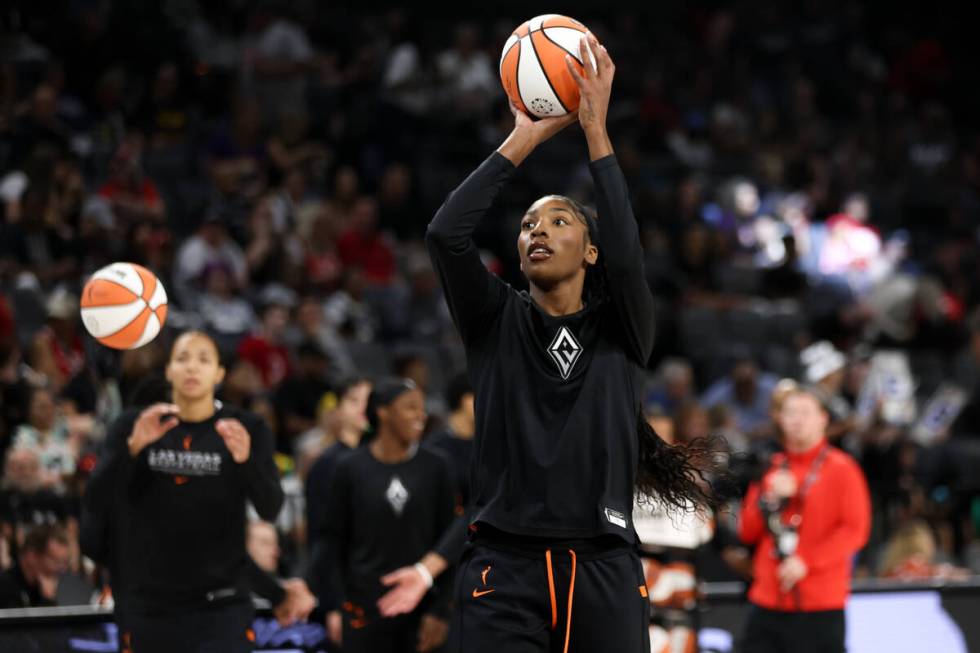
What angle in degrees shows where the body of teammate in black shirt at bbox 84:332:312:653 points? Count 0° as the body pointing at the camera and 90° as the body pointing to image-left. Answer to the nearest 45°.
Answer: approximately 0°

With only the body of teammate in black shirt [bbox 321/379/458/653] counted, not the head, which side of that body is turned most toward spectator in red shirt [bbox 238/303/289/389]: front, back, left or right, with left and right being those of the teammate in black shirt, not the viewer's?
back

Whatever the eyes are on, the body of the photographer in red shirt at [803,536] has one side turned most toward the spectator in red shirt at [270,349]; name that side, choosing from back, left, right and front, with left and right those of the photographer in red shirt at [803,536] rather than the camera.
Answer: right

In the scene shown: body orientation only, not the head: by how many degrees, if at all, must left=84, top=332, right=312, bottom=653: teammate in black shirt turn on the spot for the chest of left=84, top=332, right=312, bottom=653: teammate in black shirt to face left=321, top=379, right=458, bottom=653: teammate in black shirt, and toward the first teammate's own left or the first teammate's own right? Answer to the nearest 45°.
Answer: approximately 135° to the first teammate's own left

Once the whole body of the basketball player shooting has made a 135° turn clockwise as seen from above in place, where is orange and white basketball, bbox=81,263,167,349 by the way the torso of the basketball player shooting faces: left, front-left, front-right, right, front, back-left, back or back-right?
front

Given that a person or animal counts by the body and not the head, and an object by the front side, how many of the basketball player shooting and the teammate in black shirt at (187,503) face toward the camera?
2
